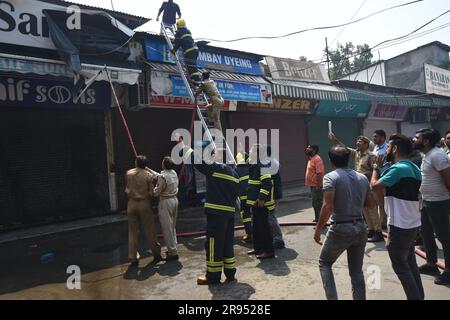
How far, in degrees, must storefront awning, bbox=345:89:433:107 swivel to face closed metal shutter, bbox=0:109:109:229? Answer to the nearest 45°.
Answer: approximately 90° to its right

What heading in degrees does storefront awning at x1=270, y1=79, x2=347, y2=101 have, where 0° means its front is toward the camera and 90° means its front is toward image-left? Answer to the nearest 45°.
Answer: approximately 315°

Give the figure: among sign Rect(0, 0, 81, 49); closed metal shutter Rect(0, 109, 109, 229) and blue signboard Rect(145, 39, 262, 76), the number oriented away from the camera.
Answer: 0

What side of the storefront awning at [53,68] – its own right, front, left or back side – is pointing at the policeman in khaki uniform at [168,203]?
front

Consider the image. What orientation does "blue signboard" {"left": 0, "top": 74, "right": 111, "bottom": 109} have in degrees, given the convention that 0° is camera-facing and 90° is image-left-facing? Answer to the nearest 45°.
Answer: approximately 315°

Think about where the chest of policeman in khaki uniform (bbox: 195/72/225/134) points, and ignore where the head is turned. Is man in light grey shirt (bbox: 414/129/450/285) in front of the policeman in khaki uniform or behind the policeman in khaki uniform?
behind

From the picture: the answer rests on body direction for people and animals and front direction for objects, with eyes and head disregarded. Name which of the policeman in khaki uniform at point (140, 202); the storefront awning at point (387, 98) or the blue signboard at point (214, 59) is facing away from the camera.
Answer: the policeman in khaki uniform

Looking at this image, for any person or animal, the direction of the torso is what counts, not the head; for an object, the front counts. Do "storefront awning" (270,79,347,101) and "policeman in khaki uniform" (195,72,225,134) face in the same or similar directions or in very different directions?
very different directions

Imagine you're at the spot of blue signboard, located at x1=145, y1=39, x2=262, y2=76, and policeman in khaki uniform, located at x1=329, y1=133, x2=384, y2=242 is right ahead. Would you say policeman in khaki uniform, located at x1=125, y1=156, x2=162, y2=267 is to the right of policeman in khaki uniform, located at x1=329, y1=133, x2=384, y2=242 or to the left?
right

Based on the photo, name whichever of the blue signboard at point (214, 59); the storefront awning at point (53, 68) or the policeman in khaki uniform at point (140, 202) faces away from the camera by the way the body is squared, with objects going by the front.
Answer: the policeman in khaki uniform

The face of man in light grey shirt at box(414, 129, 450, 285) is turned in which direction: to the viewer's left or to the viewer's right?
to the viewer's left

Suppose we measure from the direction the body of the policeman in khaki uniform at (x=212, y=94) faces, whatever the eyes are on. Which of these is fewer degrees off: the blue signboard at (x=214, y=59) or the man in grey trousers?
the blue signboard

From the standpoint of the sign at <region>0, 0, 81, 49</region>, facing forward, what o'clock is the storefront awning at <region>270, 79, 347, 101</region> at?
The storefront awning is roughly at 10 o'clock from the sign.

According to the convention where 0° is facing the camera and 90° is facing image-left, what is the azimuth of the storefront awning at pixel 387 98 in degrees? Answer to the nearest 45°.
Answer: approximately 315°

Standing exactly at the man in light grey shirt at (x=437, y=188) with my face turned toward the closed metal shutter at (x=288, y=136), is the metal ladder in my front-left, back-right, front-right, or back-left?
front-left

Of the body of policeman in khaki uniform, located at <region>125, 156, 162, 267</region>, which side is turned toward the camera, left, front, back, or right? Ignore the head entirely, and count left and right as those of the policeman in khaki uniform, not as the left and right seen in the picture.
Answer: back

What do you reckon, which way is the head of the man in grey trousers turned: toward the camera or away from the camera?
away from the camera
